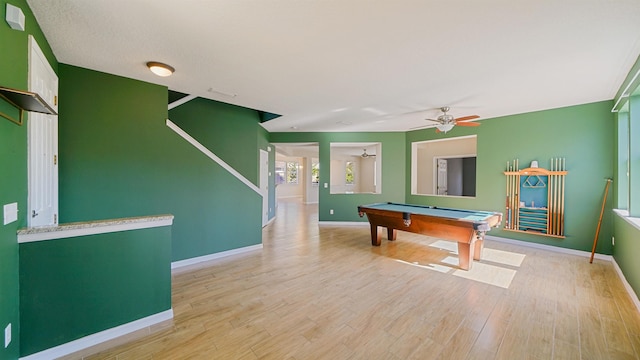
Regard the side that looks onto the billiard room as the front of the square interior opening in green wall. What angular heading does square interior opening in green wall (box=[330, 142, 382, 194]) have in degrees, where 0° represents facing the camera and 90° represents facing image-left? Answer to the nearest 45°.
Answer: approximately 0°

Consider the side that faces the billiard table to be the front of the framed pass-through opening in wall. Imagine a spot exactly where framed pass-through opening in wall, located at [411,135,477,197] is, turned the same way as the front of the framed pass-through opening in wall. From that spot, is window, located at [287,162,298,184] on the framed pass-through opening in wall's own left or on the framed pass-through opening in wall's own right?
on the framed pass-through opening in wall's own right
